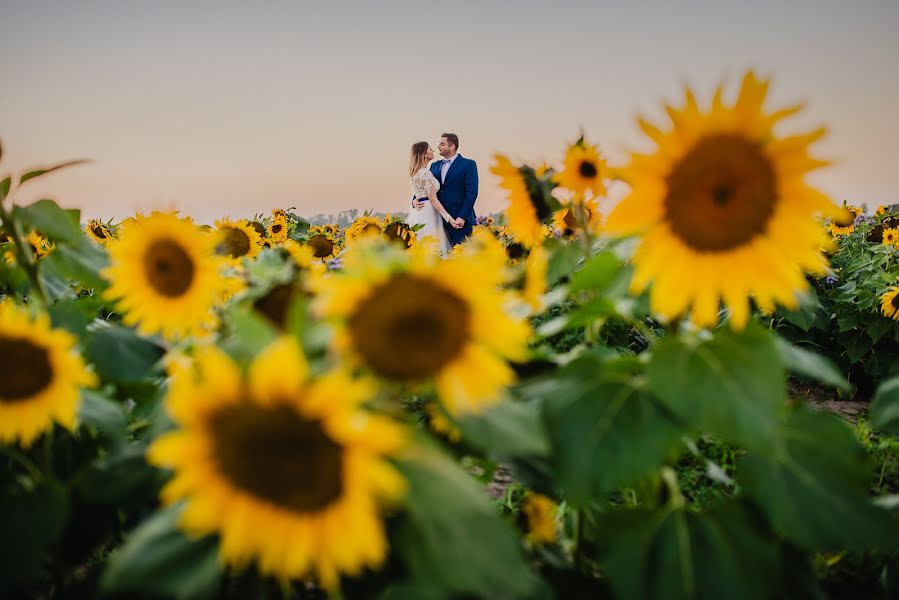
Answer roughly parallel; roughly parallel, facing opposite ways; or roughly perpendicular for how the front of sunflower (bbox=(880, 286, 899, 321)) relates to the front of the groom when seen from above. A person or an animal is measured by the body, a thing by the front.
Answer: roughly parallel

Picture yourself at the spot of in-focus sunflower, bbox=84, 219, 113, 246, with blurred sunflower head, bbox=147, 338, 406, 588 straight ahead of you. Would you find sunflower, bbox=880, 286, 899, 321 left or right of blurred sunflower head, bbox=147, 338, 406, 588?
left

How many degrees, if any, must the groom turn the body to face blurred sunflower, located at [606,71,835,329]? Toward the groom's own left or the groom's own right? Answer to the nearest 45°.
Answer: approximately 45° to the groom's own left

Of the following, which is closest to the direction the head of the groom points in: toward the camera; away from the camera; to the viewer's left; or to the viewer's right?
to the viewer's left

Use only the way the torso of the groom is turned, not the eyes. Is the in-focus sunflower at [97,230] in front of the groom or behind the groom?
in front

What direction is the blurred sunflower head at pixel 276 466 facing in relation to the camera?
toward the camera

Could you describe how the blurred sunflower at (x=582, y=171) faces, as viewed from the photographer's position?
facing the viewer

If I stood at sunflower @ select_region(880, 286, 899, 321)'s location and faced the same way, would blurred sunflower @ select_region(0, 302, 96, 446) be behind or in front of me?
in front

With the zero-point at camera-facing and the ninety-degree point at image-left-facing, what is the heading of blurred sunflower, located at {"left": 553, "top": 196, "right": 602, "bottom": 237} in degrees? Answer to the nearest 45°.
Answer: approximately 0°
